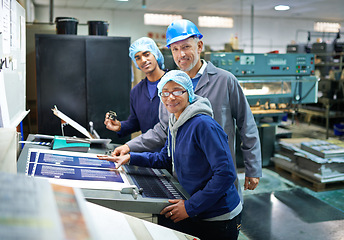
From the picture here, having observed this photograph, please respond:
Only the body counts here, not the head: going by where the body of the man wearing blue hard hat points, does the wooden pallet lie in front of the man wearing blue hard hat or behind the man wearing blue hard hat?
behind

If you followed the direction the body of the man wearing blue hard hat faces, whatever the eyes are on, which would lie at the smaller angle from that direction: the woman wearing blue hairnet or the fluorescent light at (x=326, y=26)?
the woman wearing blue hairnet

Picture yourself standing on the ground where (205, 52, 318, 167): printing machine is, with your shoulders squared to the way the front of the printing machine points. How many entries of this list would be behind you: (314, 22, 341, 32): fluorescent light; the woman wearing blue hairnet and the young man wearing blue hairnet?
1

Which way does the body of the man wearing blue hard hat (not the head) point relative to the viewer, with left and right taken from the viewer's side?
facing the viewer and to the left of the viewer

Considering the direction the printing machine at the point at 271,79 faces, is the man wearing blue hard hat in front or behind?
in front

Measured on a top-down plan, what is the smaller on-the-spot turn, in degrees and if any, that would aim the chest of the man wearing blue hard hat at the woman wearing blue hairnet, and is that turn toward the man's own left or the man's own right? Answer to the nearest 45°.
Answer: approximately 45° to the man's own left

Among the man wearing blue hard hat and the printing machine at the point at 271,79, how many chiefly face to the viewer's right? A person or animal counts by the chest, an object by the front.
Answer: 0

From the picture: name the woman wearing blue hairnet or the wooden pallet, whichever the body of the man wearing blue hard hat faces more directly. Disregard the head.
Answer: the woman wearing blue hairnet

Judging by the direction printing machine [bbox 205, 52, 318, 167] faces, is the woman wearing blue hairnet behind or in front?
in front

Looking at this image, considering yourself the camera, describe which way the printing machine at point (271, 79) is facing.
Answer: facing the viewer

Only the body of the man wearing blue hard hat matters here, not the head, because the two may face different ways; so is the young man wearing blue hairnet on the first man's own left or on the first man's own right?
on the first man's own right

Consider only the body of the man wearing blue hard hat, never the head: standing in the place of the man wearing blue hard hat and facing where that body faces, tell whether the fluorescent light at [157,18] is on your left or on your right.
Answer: on your right

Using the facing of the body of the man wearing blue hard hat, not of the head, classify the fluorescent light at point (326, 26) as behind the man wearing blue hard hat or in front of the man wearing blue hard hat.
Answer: behind
